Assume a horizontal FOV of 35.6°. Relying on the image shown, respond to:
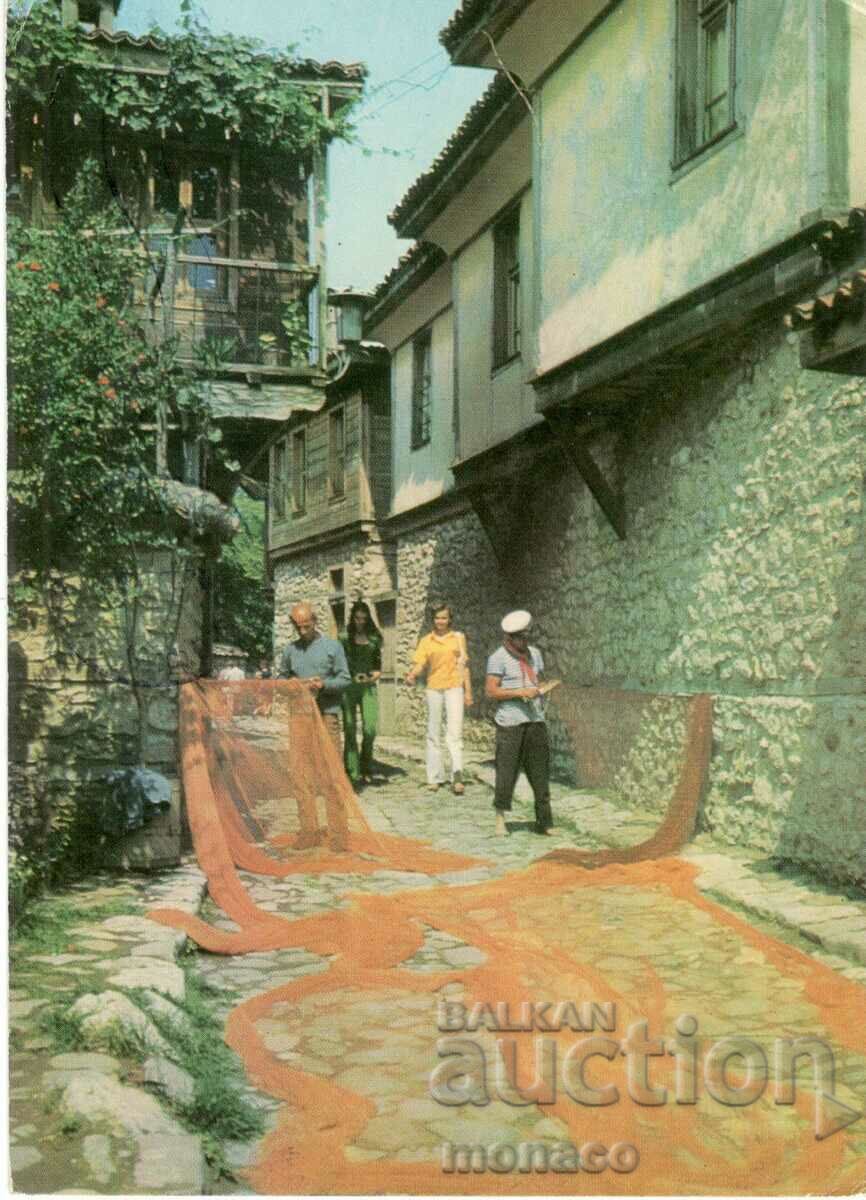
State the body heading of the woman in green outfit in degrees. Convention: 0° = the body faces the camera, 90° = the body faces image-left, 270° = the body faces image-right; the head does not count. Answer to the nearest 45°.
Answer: approximately 0°

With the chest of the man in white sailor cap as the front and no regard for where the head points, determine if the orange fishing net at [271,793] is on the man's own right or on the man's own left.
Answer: on the man's own right

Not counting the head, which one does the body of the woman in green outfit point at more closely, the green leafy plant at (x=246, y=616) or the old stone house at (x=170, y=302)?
the old stone house

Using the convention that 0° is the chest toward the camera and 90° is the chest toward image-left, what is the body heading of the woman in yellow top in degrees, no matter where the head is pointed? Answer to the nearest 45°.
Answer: approximately 0°

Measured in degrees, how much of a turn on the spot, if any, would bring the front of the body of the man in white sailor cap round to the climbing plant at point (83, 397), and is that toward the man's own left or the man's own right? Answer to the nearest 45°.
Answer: approximately 90° to the man's own right
